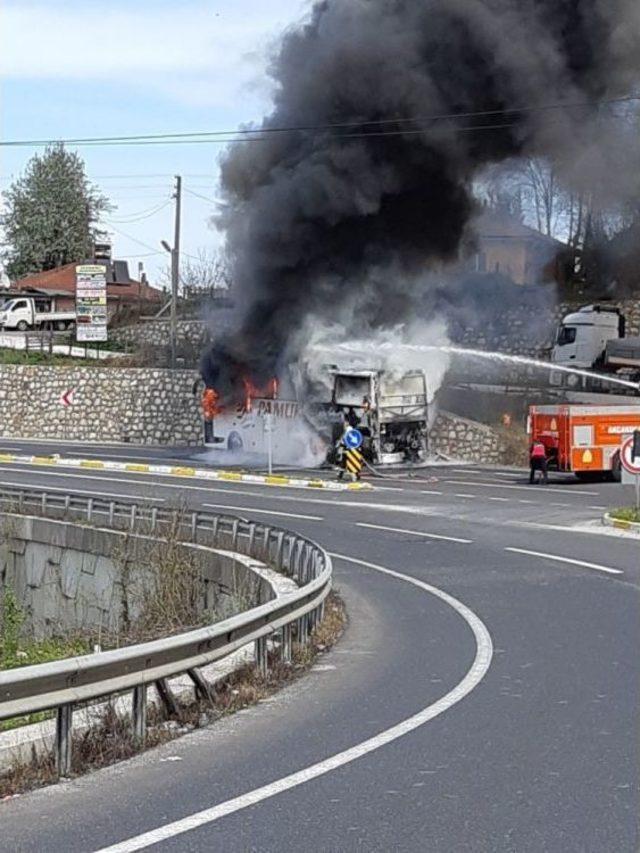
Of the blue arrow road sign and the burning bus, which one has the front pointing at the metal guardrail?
the blue arrow road sign

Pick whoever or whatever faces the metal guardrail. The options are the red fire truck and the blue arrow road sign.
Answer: the blue arrow road sign

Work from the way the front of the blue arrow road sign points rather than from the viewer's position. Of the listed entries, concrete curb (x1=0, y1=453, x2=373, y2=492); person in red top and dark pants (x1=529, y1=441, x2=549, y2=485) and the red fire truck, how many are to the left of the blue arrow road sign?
2

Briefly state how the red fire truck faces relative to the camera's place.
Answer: facing away from the viewer and to the right of the viewer

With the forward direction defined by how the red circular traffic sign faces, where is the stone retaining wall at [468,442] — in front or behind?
behind

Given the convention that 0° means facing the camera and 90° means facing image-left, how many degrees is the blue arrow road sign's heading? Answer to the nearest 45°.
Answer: approximately 0°

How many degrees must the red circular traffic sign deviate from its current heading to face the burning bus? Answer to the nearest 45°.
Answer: approximately 135° to its right

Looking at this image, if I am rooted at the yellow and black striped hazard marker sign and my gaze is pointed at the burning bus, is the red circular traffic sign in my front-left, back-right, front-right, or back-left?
back-right
